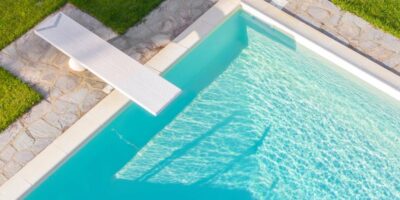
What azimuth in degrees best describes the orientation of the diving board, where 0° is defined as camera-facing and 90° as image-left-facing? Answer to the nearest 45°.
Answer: approximately 315°
